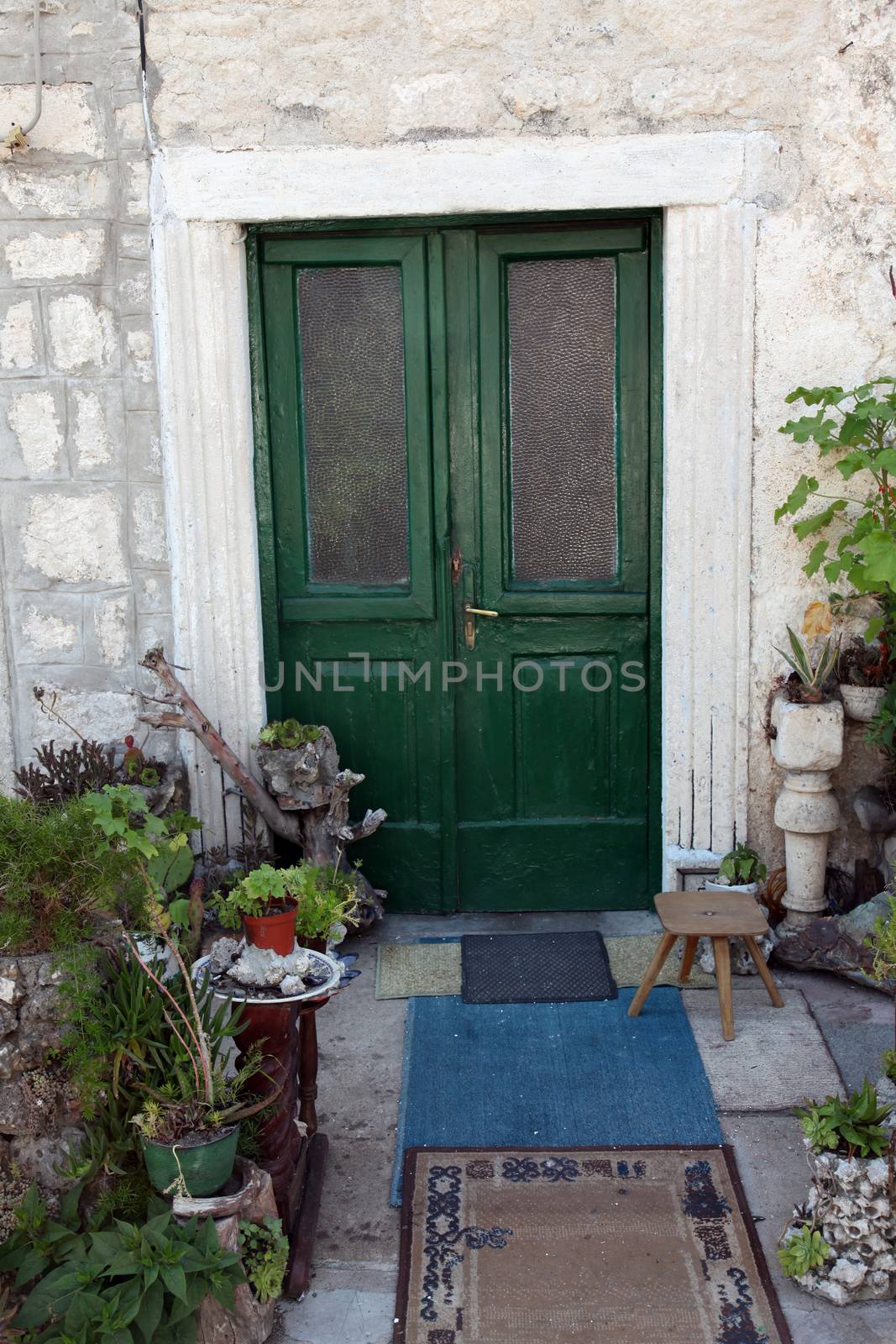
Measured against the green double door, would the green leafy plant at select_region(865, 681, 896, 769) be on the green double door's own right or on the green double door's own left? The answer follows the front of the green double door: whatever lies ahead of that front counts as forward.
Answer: on the green double door's own left

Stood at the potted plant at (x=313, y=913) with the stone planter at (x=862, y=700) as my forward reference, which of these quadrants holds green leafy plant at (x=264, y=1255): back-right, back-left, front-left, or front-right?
back-right

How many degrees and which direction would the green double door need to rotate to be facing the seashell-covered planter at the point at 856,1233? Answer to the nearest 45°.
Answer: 0° — it already faces it

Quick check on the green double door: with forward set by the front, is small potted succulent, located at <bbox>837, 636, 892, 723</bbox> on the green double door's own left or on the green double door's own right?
on the green double door's own left

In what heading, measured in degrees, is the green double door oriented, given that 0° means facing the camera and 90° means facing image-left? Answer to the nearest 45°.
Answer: approximately 0°
